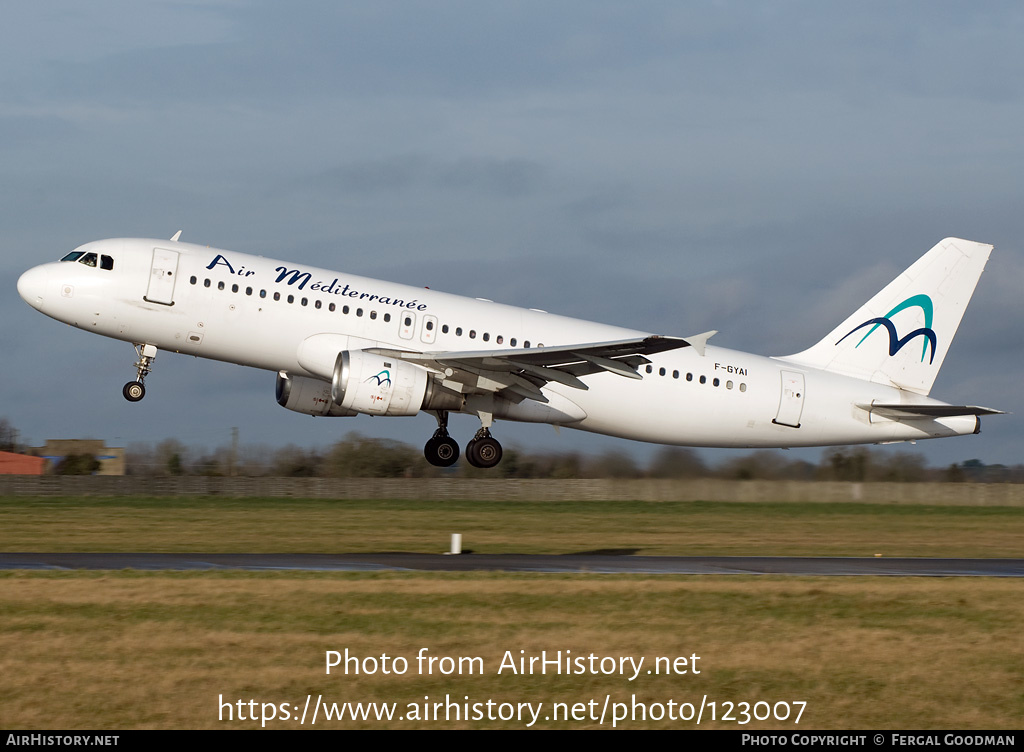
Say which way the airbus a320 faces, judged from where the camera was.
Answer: facing to the left of the viewer
